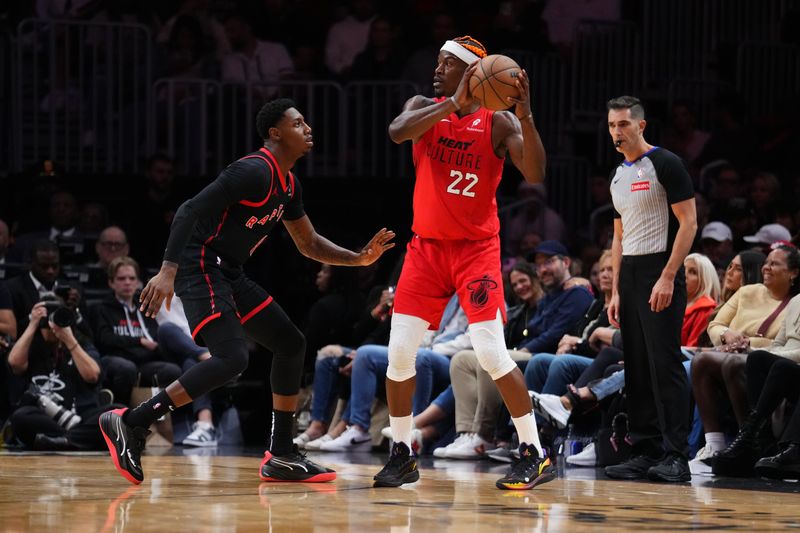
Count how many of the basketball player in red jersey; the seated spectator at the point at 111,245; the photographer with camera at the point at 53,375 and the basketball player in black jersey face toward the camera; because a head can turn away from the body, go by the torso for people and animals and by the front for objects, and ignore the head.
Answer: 3

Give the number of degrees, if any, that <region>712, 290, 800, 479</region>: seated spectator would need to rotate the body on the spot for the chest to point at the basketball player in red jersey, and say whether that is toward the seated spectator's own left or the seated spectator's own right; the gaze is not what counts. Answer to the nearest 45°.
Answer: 0° — they already face them

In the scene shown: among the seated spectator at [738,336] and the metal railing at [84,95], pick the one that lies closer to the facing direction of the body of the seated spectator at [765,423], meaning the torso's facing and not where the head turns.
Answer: the metal railing

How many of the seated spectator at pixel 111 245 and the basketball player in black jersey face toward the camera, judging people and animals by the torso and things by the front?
1

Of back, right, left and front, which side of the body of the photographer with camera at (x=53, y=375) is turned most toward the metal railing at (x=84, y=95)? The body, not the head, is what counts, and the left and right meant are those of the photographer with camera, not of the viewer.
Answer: back

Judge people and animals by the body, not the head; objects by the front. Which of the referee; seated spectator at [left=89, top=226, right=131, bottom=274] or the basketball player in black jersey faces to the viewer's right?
the basketball player in black jersey

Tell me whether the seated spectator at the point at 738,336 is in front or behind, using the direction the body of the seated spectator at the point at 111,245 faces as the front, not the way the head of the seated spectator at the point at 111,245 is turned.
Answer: in front

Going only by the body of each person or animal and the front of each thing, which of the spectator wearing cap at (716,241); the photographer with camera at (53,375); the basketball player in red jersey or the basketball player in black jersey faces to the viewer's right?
the basketball player in black jersey

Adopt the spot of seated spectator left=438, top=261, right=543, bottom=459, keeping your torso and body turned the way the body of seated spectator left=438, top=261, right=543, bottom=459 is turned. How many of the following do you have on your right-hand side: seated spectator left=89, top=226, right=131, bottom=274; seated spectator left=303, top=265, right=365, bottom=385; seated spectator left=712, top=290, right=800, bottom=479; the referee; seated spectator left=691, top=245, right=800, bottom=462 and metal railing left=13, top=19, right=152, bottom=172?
3

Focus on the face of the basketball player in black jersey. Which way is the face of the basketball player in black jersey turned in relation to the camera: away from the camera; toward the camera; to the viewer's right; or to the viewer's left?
to the viewer's right

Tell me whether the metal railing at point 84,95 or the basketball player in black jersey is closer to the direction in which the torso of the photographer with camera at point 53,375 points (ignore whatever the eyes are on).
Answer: the basketball player in black jersey

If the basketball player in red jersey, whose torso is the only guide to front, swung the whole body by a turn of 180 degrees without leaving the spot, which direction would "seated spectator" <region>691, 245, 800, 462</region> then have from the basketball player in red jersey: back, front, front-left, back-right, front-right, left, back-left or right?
front-right
